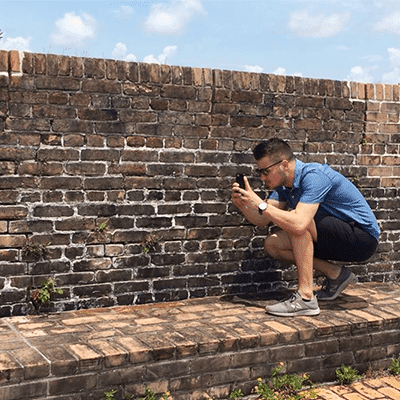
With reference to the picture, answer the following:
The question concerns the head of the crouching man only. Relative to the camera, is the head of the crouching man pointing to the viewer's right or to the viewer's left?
to the viewer's left

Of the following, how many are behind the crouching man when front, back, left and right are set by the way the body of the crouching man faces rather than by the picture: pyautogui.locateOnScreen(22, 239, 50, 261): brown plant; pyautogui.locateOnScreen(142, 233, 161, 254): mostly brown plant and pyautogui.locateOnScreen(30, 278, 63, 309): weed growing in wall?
0

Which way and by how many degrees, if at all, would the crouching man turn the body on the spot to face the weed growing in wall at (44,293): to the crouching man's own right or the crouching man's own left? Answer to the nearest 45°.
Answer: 0° — they already face it

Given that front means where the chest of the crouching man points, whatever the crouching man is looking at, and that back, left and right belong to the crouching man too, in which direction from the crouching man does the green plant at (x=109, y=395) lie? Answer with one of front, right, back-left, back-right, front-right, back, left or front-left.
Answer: front-left

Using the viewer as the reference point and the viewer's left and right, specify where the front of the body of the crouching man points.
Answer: facing to the left of the viewer

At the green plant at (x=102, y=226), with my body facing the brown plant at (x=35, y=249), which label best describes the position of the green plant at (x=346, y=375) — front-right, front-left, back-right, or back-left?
back-left

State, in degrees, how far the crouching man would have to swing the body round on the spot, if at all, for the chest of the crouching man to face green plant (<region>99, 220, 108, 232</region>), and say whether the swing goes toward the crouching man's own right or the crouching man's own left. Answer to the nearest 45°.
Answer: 0° — they already face it

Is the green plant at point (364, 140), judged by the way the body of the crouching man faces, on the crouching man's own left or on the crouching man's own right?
on the crouching man's own right

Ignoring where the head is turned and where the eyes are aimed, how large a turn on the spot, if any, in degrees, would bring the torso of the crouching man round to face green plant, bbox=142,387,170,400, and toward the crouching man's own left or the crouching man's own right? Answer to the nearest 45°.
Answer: approximately 45° to the crouching man's own left
